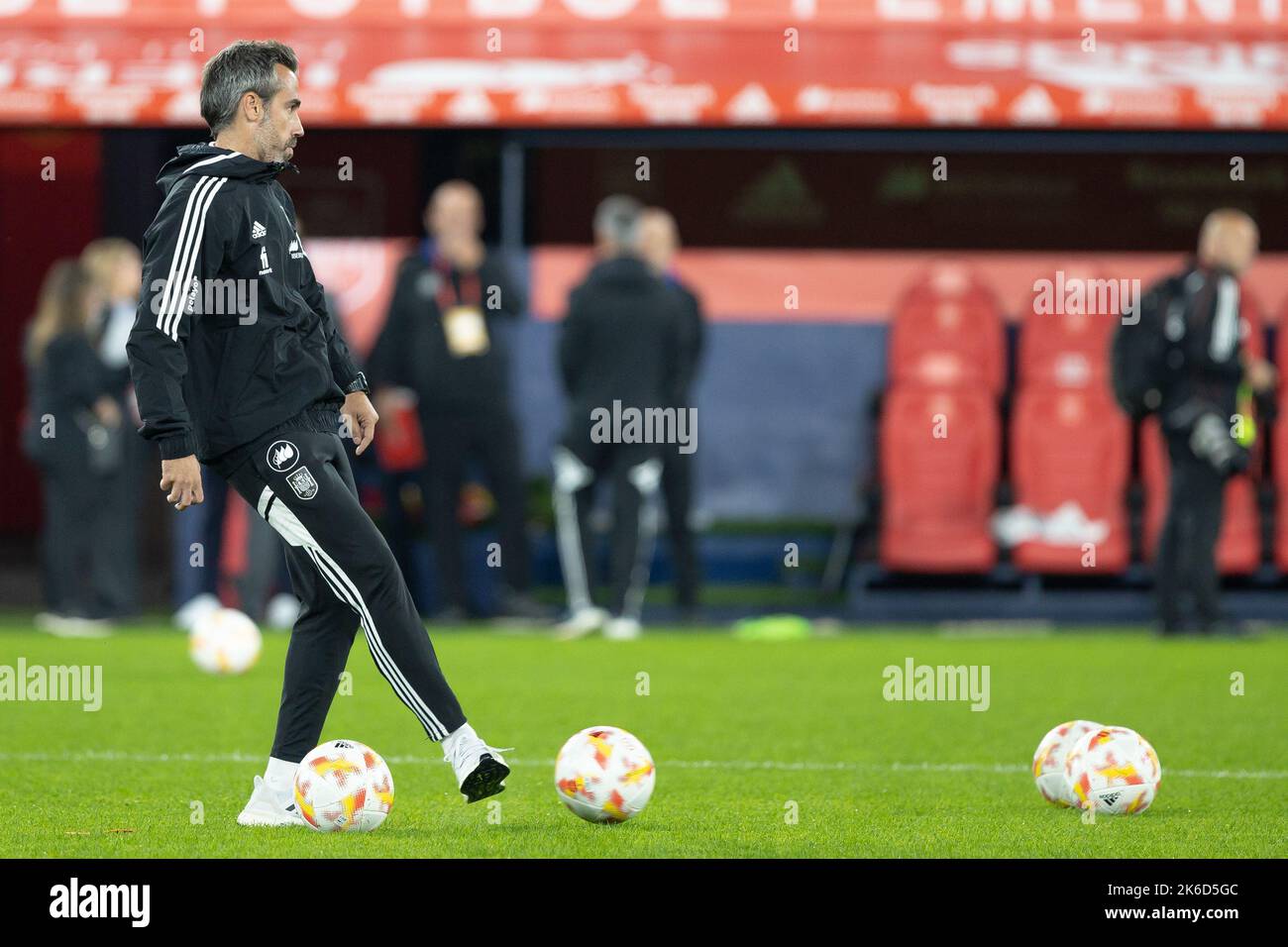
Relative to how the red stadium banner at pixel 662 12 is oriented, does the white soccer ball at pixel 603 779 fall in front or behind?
in front

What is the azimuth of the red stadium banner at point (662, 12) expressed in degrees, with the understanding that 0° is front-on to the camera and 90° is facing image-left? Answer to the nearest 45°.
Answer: approximately 0°

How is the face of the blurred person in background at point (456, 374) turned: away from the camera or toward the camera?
toward the camera

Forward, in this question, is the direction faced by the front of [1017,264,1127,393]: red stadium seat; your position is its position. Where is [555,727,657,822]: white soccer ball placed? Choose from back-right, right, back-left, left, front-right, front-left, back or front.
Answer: front

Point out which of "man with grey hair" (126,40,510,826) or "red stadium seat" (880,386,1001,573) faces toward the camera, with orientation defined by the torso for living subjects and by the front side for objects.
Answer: the red stadium seat

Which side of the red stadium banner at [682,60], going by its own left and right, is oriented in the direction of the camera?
front

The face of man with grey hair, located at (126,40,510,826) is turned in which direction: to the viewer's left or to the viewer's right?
to the viewer's right

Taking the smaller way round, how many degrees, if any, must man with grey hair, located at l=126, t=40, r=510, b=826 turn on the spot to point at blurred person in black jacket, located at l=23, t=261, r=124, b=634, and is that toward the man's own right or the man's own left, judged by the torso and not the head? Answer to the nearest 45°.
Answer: approximately 90° to the man's own left

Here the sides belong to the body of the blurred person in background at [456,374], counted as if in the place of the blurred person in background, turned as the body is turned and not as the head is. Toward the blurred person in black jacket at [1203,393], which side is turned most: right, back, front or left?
left

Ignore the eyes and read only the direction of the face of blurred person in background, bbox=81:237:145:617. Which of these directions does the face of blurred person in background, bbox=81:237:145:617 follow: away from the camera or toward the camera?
toward the camera

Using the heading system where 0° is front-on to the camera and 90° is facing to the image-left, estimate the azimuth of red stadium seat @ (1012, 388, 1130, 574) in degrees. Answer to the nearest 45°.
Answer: approximately 0°

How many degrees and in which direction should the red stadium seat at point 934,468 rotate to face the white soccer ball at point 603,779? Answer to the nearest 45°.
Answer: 0° — it already faces it

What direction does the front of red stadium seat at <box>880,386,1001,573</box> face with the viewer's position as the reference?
facing the viewer

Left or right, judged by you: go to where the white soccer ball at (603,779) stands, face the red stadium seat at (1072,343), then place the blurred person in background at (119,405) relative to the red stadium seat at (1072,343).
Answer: left

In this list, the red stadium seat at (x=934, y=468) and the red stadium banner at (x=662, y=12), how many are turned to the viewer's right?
0

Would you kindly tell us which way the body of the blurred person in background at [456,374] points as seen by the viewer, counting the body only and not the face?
toward the camera

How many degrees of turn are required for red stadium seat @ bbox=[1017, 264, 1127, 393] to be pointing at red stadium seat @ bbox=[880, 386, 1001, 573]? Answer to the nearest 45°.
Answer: approximately 90° to its right
